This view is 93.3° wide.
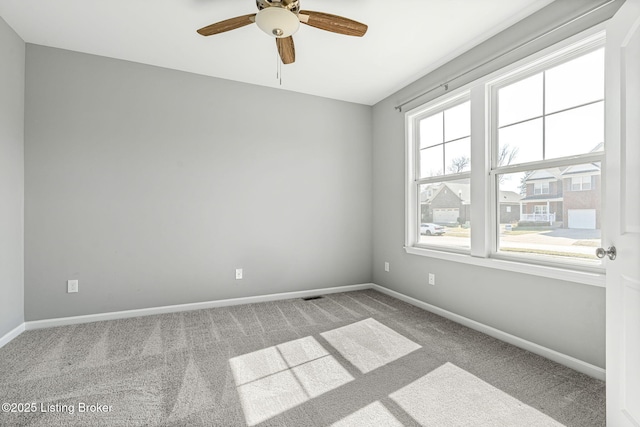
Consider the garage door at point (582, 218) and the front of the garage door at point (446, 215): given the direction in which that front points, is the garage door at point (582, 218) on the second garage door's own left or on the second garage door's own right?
on the second garage door's own left

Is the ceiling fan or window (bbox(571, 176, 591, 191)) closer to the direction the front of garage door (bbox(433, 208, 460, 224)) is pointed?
the ceiling fan

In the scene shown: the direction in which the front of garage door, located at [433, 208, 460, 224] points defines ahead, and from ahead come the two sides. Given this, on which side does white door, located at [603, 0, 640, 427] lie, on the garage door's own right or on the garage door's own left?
on the garage door's own left

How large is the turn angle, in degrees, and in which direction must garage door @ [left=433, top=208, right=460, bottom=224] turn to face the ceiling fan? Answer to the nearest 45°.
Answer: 0° — it already faces it

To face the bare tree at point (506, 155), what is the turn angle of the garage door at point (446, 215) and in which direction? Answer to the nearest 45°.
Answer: approximately 180°

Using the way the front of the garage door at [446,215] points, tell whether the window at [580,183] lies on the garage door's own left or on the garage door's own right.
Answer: on the garage door's own left

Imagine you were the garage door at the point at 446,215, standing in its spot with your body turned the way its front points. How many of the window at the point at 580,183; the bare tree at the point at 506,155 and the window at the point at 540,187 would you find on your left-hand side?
3

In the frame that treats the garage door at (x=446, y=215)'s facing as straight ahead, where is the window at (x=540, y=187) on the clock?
The window is roughly at 9 o'clock from the garage door.

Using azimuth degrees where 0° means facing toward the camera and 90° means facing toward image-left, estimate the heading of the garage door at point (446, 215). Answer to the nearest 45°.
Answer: approximately 45°
